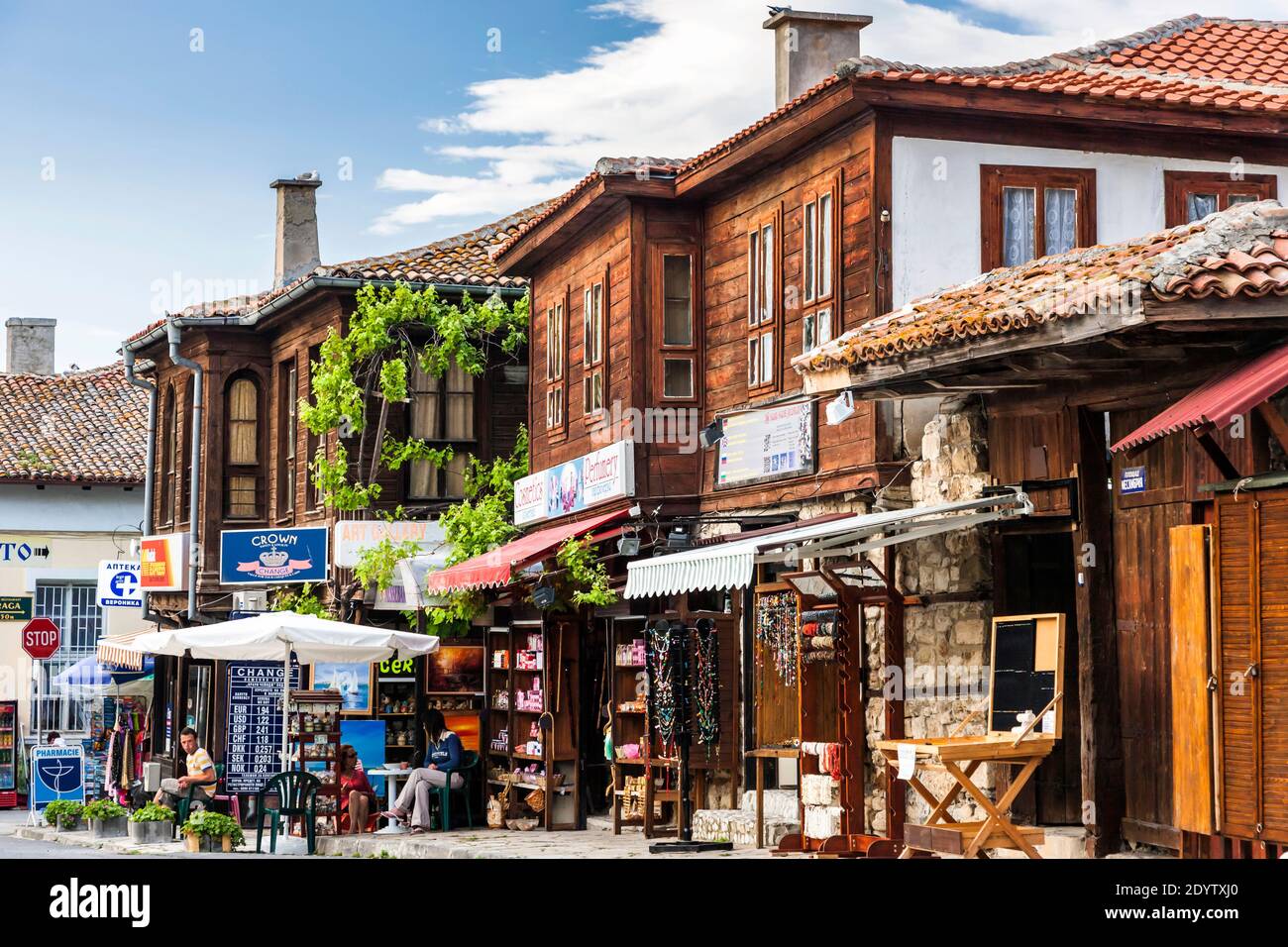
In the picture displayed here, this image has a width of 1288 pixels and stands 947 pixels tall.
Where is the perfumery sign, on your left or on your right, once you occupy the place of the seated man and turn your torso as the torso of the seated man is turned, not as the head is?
on your left

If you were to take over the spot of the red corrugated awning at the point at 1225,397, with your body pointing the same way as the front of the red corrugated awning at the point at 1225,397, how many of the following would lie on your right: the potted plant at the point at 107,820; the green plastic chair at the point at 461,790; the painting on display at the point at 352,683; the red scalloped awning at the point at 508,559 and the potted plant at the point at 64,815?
5

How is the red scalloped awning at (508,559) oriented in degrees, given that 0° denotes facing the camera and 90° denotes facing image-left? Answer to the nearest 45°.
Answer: approximately 45°

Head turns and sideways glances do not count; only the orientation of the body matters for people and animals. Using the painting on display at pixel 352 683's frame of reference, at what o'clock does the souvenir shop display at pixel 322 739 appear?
The souvenir shop display is roughly at 12 o'clock from the painting on display.

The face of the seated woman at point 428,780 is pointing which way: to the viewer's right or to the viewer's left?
to the viewer's left

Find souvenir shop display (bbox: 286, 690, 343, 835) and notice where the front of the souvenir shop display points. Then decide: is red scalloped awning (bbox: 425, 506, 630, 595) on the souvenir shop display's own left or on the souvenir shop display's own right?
on the souvenir shop display's own left
